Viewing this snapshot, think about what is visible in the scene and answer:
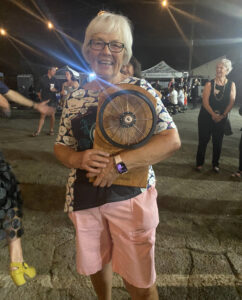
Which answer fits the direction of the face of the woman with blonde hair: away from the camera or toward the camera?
toward the camera

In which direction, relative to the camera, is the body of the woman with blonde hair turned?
toward the camera

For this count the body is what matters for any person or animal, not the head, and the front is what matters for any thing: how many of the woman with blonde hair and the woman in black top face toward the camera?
2

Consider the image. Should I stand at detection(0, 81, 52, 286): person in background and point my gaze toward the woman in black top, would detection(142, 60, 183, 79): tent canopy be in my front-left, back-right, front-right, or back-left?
front-left

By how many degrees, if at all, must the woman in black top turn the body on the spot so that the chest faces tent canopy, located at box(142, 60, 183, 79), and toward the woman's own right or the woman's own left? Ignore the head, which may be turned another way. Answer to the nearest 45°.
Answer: approximately 180°

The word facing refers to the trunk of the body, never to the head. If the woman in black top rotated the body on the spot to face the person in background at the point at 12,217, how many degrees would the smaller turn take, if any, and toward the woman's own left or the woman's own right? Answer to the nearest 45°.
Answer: approximately 45° to the woman's own right

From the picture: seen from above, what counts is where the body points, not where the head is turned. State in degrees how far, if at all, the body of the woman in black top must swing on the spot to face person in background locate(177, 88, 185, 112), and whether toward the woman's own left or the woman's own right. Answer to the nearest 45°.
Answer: approximately 180°

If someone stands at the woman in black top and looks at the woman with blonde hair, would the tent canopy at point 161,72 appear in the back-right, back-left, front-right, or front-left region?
back-right

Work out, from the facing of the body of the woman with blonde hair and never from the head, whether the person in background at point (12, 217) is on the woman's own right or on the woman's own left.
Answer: on the woman's own right

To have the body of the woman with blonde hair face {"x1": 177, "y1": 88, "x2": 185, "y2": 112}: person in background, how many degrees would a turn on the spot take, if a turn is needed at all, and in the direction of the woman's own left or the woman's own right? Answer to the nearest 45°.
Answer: approximately 180°

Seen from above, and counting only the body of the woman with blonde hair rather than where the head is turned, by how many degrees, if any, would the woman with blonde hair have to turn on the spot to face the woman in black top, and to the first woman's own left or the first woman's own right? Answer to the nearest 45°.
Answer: approximately 135° to the first woman's own left

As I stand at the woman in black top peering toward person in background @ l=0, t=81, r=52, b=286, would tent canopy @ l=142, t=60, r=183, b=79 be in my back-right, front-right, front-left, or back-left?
back-right

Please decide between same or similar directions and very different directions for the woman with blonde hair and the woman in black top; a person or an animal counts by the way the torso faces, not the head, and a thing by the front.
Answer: same or similar directions

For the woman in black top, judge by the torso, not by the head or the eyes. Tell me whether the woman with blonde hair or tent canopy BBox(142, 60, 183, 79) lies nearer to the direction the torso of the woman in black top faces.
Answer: the woman with blonde hair
